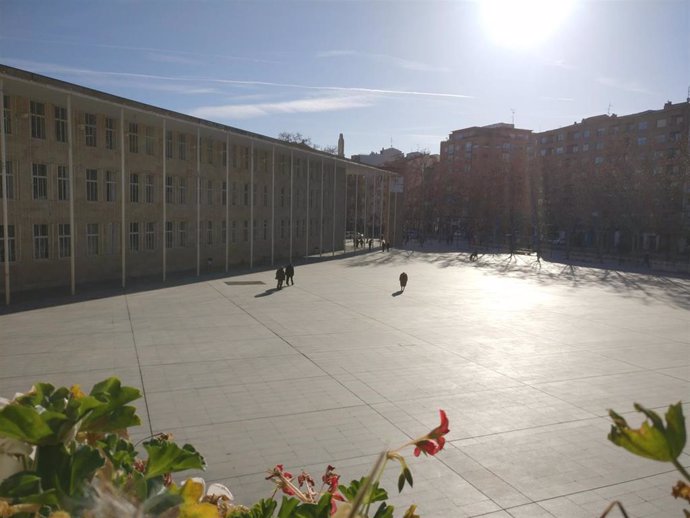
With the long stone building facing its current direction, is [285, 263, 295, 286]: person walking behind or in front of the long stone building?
in front

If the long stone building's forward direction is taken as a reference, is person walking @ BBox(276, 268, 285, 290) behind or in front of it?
in front

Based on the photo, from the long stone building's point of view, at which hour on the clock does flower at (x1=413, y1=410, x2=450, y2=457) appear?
The flower is roughly at 1 o'clock from the long stone building.

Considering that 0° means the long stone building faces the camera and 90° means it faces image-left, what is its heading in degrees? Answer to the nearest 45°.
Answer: approximately 315°
